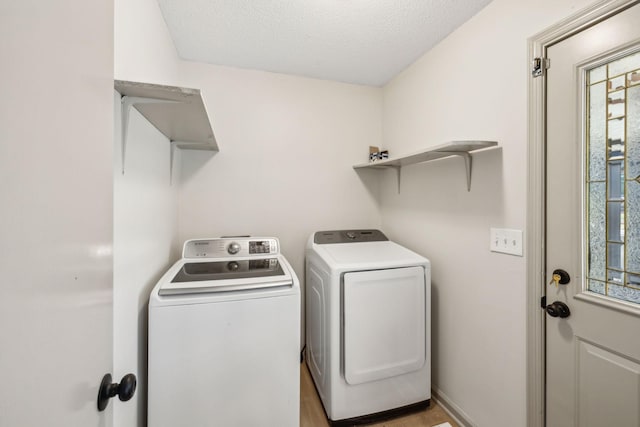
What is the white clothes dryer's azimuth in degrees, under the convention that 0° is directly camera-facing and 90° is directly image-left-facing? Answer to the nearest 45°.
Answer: approximately 315°

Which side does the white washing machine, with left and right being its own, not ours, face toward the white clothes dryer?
left

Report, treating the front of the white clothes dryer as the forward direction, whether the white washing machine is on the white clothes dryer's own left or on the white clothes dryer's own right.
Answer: on the white clothes dryer's own right

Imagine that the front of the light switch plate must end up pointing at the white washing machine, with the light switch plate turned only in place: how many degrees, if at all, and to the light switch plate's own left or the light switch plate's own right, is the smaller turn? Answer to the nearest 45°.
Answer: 0° — it already faces it

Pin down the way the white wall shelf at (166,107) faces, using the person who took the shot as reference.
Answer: facing to the right of the viewer

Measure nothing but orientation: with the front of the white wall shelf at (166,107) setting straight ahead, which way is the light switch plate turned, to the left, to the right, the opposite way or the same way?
the opposite way

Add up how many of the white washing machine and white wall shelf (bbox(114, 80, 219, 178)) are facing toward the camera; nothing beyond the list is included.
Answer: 1

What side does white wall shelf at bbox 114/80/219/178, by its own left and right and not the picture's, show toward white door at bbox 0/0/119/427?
right

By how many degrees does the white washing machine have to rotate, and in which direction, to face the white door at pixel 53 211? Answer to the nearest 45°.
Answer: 0° — it already faces it
